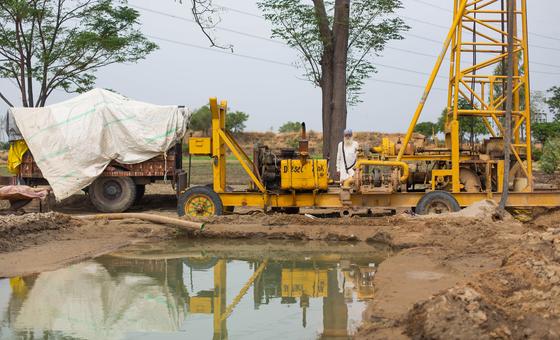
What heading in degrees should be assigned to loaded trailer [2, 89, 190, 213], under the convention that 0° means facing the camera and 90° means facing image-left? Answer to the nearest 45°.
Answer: approximately 90°

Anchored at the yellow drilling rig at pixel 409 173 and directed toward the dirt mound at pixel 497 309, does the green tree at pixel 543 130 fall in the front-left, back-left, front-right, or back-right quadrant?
back-left

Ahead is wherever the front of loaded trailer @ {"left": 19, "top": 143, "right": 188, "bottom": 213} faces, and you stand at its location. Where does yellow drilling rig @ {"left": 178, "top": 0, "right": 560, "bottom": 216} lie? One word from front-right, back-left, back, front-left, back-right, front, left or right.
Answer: back-left

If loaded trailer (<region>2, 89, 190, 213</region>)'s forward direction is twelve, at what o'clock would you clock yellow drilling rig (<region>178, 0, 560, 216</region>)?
The yellow drilling rig is roughly at 7 o'clock from the loaded trailer.

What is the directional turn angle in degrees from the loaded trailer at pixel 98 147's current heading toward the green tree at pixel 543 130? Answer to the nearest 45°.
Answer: approximately 135° to its right

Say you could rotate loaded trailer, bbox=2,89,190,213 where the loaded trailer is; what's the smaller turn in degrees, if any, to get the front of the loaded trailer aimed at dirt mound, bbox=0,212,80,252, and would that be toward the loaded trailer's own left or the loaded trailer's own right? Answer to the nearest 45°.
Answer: approximately 90° to the loaded trailer's own left

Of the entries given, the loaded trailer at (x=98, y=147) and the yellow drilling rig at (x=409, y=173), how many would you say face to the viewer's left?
2

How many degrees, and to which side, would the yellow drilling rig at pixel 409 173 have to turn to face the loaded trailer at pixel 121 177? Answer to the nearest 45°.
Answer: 0° — it already faces it

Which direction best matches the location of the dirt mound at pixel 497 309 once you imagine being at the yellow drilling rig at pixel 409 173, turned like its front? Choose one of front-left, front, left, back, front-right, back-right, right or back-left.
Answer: left

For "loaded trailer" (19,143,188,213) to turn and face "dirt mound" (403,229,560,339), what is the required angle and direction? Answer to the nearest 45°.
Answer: approximately 90° to its left

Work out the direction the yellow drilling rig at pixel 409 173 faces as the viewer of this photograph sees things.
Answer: facing to the left of the viewer

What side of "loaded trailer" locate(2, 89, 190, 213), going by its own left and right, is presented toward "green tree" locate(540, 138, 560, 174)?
back

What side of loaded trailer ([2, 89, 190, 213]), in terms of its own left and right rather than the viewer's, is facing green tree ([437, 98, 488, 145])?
back
